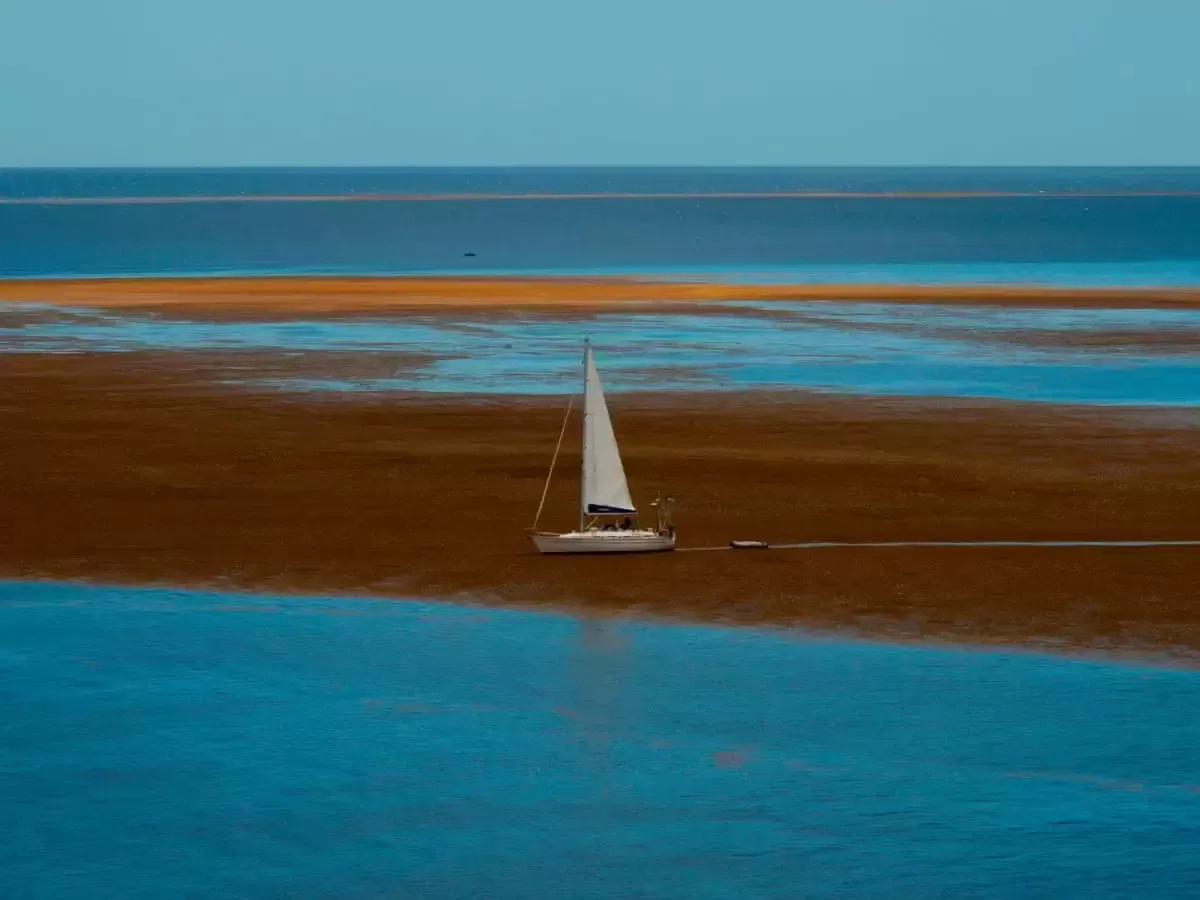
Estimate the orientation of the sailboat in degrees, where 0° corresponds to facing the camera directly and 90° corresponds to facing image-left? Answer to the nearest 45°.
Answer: approximately 90°
